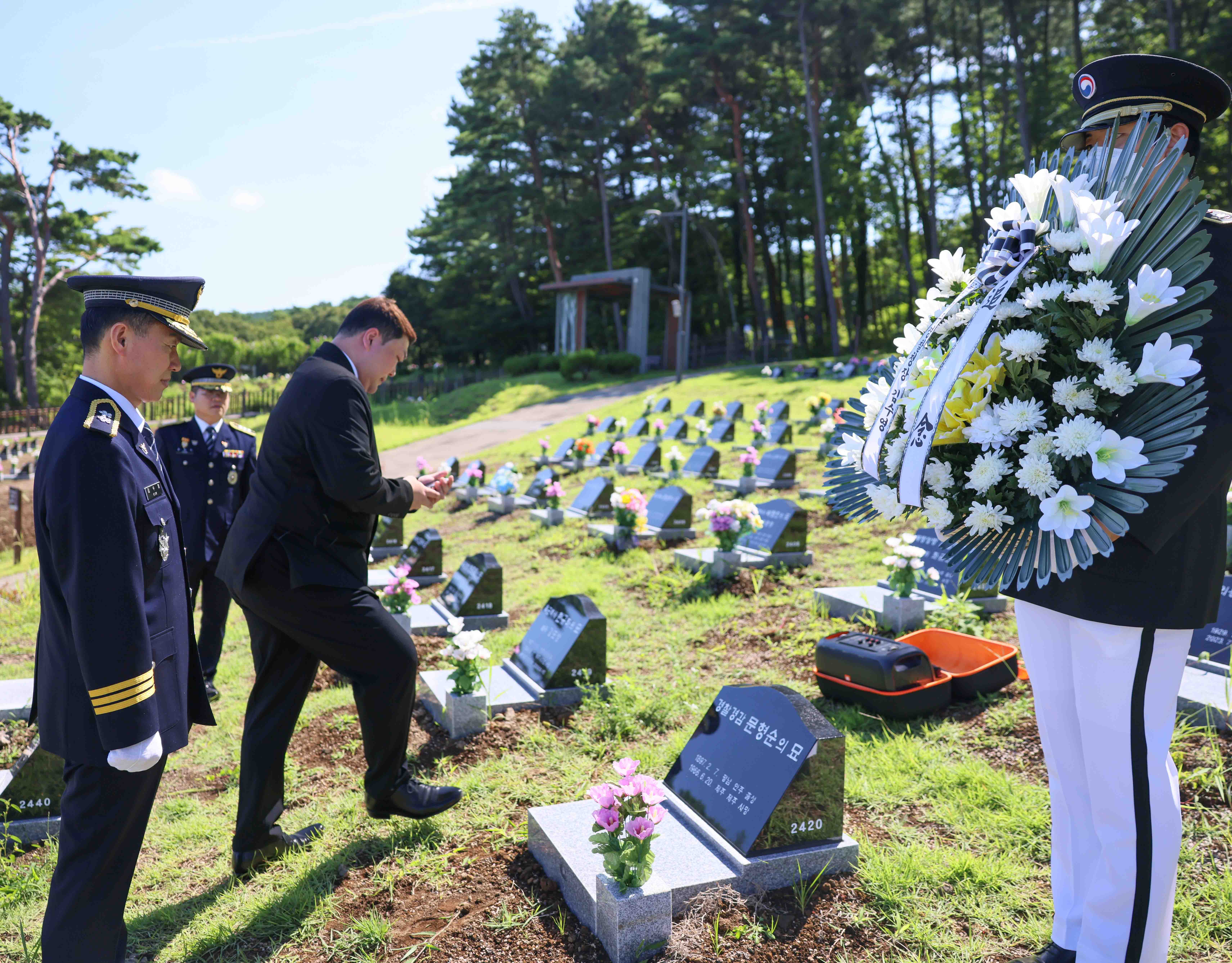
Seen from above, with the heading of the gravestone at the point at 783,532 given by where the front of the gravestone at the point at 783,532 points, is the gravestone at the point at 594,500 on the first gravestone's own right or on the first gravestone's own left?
on the first gravestone's own right

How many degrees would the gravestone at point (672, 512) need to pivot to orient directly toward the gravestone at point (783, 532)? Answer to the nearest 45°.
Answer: approximately 90° to its left

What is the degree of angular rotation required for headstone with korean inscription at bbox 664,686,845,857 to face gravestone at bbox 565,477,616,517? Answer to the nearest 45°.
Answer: approximately 135° to its right

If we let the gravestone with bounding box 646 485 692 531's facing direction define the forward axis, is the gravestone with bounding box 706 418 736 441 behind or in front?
behind

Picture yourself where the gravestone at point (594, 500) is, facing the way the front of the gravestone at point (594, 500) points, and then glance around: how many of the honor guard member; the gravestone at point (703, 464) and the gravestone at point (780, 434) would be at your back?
2

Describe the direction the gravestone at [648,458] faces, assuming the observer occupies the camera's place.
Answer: facing the viewer and to the left of the viewer

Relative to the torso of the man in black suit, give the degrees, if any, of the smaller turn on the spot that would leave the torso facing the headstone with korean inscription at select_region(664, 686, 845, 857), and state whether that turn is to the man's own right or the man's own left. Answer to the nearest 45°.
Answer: approximately 45° to the man's own right

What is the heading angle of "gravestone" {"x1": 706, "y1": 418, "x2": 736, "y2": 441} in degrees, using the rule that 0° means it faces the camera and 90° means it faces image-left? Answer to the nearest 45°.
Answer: approximately 45°

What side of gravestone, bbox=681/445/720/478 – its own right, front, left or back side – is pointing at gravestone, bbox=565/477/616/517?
front

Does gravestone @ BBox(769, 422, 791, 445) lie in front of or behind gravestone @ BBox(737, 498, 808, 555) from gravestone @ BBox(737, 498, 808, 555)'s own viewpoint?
behind

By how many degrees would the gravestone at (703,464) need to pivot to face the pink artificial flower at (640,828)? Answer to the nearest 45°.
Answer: approximately 45° to its left

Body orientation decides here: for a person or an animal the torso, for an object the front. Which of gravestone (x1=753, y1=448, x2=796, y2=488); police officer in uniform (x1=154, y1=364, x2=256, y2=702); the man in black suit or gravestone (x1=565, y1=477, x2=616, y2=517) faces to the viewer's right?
the man in black suit

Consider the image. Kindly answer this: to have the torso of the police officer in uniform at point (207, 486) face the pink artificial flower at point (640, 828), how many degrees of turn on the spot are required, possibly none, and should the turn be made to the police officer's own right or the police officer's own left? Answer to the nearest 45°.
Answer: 0° — they already face it

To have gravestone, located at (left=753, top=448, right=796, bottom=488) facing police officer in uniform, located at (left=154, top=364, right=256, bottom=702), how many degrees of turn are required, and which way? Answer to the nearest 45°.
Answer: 0° — it already faces them

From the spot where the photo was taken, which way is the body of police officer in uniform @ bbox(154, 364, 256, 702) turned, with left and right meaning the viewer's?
facing the viewer

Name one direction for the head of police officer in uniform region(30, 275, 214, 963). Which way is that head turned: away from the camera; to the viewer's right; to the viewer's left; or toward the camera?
to the viewer's right

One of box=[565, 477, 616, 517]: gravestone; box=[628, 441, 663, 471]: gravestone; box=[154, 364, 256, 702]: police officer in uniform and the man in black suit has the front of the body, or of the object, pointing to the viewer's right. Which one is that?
the man in black suit
